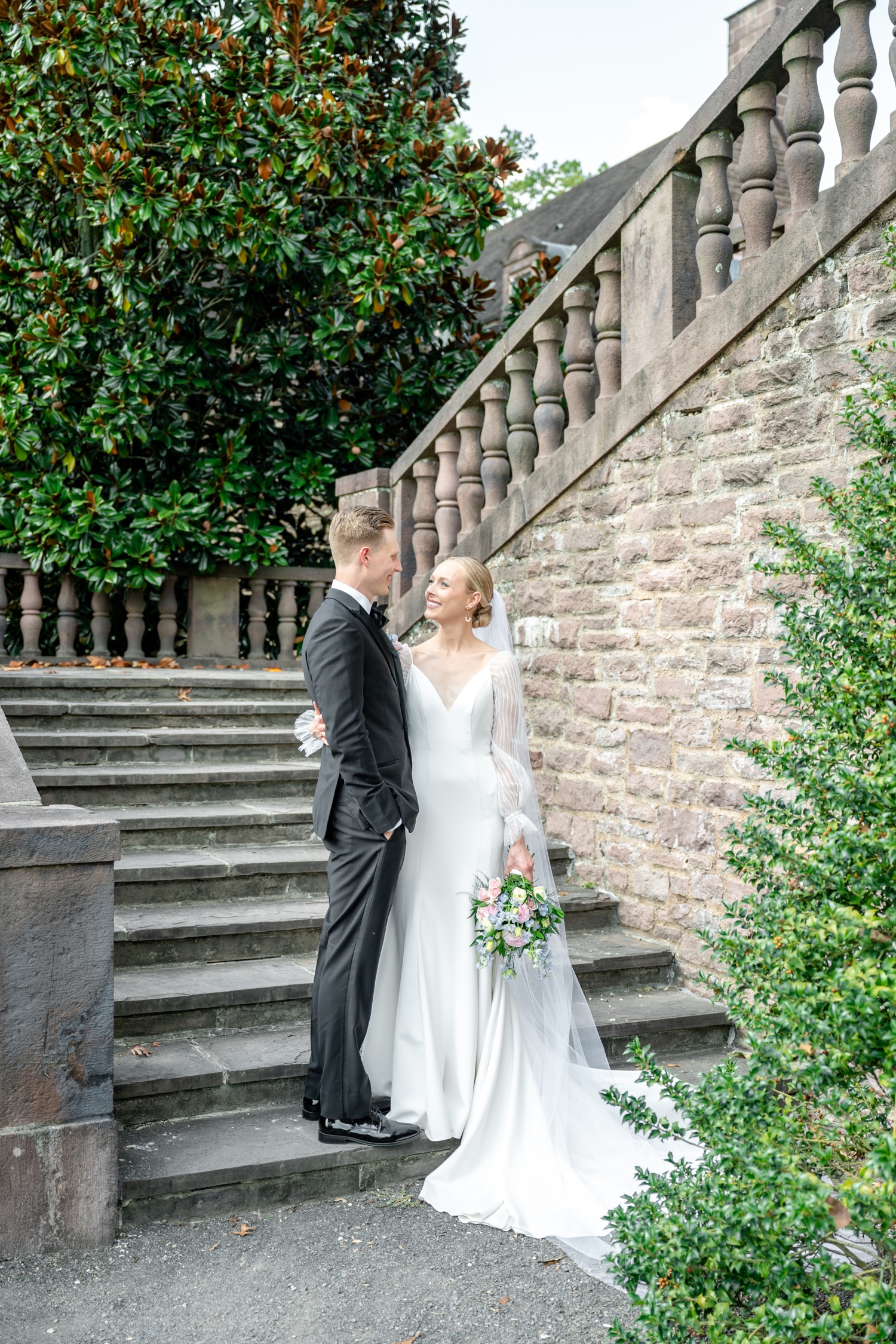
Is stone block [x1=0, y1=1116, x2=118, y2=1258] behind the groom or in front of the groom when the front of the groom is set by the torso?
behind

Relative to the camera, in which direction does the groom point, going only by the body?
to the viewer's right

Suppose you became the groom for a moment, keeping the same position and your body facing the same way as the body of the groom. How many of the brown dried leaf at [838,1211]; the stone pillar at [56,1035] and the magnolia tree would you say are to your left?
1

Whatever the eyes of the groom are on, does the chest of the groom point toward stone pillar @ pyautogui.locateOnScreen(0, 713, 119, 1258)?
no

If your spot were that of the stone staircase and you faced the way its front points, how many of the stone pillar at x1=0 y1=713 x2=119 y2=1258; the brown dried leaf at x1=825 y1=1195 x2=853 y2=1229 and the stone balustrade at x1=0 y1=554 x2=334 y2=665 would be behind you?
1

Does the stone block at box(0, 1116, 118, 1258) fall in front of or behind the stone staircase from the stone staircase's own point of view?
in front

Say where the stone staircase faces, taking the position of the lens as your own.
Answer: facing the viewer

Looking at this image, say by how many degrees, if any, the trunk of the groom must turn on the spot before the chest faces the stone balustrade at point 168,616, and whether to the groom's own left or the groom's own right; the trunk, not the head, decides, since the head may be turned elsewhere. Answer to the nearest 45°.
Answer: approximately 90° to the groom's own left

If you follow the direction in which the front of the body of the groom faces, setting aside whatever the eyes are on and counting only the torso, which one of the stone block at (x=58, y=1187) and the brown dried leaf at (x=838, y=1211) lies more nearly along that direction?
the brown dried leaf

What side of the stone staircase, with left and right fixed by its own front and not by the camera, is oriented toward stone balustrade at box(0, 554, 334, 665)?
back

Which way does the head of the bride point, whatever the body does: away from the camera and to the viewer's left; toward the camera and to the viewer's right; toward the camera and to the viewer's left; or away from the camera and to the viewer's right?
toward the camera and to the viewer's left

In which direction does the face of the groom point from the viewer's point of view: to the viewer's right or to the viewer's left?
to the viewer's right
